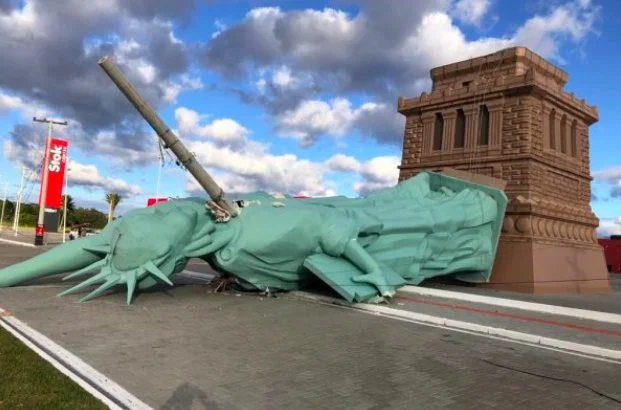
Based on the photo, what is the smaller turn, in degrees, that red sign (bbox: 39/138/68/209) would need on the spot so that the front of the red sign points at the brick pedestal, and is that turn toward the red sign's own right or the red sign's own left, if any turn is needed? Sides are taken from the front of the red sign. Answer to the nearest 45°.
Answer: approximately 45° to the red sign's own left

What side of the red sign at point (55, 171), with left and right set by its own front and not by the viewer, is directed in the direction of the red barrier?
left

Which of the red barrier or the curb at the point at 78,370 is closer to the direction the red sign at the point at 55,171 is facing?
the curb

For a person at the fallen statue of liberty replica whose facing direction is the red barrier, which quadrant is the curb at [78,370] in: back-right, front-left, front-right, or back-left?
back-right

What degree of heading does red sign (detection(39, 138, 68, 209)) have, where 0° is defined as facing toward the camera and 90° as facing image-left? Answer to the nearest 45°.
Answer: approximately 0°

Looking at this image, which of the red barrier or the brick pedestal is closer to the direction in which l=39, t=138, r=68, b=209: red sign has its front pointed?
the brick pedestal

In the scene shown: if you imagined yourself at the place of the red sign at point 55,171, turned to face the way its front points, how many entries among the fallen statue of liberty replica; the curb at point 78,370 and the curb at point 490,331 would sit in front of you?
3

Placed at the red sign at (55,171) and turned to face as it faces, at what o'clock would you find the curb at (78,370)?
The curb is roughly at 12 o'clock from the red sign.
